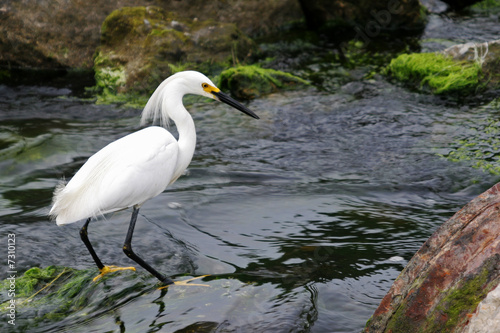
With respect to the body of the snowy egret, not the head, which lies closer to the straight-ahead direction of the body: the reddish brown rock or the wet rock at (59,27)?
the reddish brown rock

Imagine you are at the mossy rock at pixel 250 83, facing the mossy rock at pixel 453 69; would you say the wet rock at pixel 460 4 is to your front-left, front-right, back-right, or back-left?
front-left

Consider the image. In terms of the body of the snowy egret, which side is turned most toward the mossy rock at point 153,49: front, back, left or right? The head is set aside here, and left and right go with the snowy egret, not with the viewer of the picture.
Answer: left

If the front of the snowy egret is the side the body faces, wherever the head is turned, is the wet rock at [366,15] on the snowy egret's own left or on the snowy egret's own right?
on the snowy egret's own left

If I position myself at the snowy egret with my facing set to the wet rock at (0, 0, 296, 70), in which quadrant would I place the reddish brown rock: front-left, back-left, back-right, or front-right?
back-right

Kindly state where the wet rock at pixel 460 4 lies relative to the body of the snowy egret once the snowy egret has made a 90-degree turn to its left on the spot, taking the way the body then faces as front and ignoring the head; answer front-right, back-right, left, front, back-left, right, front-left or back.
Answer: front-right

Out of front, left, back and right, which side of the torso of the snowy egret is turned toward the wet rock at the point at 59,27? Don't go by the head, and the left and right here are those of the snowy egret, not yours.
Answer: left

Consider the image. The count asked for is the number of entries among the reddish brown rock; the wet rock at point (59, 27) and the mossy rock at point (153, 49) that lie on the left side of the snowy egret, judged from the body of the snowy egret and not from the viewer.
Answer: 2

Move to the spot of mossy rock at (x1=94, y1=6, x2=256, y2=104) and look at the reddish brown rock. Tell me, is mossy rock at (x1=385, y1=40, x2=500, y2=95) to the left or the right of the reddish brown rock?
left

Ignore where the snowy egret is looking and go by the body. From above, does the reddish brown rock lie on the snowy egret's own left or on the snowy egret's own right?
on the snowy egret's own right

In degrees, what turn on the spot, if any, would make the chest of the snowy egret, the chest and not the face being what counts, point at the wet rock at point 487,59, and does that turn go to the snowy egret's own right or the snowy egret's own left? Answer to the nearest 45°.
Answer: approximately 45° to the snowy egret's own left

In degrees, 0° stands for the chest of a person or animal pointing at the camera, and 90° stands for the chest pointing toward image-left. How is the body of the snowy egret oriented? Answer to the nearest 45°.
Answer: approximately 270°

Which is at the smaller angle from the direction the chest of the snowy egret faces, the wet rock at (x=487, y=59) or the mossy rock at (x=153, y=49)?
the wet rock
